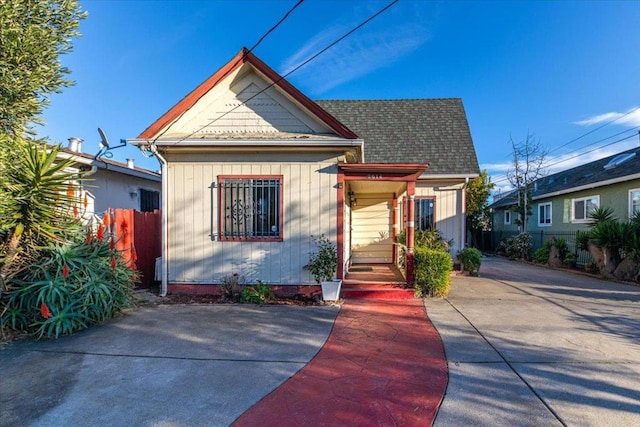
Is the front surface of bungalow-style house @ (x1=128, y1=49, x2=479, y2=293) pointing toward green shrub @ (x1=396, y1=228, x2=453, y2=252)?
no

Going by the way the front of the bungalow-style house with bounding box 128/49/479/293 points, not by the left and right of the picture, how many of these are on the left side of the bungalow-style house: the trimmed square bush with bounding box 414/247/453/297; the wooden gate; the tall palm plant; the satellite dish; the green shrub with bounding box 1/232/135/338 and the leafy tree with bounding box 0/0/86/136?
1

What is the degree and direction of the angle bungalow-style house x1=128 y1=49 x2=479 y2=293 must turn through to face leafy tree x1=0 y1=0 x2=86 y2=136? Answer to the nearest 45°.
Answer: approximately 45° to its right

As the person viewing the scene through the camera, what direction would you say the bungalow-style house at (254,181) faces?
facing the viewer

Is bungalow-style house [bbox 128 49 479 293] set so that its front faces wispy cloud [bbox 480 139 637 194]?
no

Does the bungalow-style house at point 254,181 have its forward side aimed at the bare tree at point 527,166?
no

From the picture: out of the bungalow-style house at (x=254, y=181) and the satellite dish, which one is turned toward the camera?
the bungalow-style house

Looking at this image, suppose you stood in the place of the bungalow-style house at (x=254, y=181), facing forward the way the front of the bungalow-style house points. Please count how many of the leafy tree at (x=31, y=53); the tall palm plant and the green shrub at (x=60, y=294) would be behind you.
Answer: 0

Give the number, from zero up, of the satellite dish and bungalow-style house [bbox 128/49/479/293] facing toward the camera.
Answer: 1

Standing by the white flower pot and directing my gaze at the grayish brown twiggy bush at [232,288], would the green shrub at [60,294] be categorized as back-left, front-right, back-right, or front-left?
front-left
